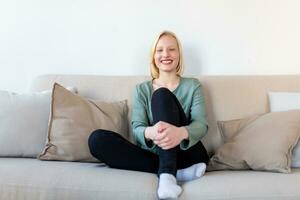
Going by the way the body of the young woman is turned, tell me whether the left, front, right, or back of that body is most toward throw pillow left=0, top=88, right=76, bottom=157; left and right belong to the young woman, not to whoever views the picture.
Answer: right

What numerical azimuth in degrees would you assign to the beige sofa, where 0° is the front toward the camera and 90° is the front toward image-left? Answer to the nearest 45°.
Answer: approximately 0°
